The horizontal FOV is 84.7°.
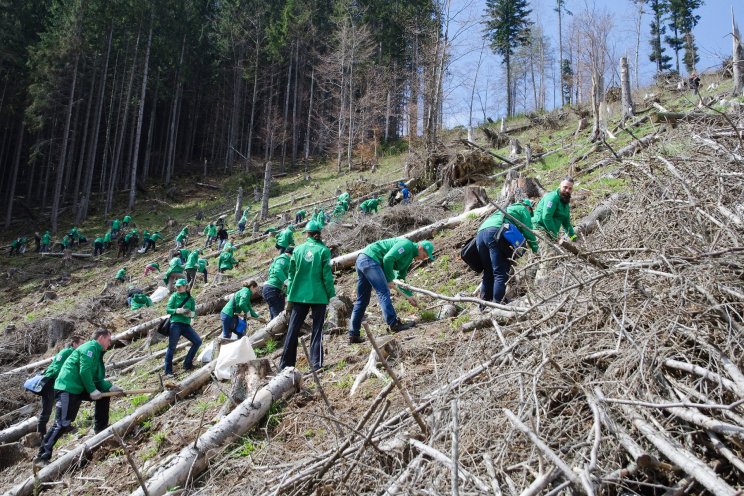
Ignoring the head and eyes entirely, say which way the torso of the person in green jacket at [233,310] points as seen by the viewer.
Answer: to the viewer's right

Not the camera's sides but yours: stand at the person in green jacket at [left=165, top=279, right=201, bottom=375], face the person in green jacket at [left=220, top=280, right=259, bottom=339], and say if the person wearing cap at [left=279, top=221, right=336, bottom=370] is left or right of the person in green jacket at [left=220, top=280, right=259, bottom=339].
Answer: right

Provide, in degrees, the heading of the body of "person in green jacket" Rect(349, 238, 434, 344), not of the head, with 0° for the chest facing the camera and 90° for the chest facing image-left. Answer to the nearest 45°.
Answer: approximately 270°

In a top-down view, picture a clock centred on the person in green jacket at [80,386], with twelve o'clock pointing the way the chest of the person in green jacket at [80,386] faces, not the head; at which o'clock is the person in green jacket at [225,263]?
the person in green jacket at [225,263] is roughly at 10 o'clock from the person in green jacket at [80,386].

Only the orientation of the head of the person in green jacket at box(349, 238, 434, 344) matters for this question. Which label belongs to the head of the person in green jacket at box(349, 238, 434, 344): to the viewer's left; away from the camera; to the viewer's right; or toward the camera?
to the viewer's right

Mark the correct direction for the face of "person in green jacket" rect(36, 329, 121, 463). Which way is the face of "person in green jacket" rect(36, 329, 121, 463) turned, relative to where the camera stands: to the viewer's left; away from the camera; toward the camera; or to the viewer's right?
to the viewer's right
